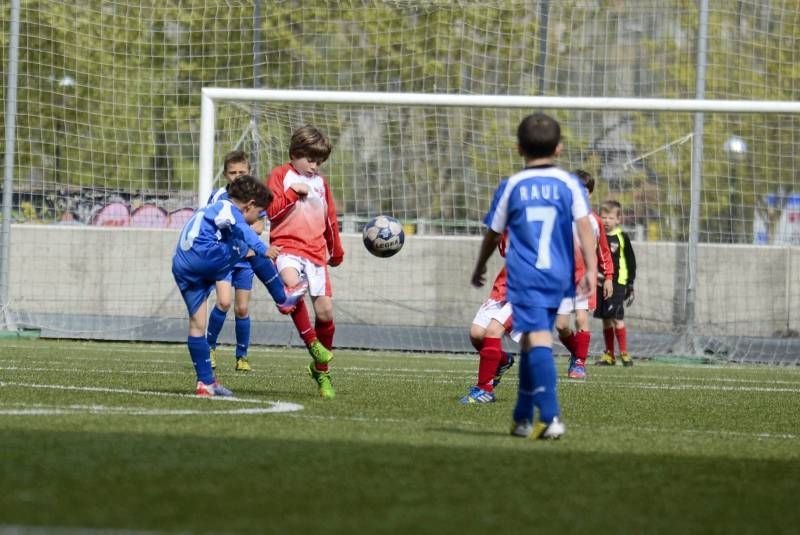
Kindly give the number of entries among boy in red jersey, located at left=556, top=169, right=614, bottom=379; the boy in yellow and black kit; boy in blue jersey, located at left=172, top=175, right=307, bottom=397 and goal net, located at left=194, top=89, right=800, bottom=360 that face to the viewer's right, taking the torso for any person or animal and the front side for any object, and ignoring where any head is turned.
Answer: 1

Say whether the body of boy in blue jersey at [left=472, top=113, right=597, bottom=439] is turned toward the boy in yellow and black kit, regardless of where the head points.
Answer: yes

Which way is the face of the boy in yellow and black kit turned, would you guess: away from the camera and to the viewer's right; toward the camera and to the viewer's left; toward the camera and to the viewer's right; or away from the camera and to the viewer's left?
toward the camera and to the viewer's left

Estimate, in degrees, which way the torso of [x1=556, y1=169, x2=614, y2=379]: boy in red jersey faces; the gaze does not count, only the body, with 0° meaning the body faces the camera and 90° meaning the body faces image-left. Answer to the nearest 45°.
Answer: approximately 45°

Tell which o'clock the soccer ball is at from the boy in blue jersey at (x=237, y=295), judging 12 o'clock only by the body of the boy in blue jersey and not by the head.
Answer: The soccer ball is roughly at 11 o'clock from the boy in blue jersey.

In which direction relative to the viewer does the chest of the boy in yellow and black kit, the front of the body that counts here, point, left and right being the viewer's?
facing the viewer and to the left of the viewer

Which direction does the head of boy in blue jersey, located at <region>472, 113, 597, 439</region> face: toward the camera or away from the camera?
away from the camera

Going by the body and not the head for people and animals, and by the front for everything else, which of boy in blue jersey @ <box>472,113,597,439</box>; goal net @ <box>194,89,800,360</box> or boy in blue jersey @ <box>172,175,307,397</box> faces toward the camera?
the goal net

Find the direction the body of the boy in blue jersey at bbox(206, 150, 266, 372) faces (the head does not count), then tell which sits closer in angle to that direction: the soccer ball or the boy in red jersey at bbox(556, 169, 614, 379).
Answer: the soccer ball

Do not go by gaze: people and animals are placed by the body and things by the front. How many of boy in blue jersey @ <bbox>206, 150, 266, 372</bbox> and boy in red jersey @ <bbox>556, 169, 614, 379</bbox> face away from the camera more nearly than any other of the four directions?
0

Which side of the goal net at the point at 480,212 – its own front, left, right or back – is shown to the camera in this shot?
front

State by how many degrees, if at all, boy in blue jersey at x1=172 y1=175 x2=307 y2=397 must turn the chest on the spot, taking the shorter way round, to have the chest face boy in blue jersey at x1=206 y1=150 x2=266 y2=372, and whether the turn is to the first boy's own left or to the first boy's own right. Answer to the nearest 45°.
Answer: approximately 90° to the first boy's own left

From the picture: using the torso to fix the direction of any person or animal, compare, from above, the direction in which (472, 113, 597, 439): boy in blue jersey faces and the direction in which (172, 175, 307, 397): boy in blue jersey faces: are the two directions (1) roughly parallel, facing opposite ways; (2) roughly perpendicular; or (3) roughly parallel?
roughly perpendicular

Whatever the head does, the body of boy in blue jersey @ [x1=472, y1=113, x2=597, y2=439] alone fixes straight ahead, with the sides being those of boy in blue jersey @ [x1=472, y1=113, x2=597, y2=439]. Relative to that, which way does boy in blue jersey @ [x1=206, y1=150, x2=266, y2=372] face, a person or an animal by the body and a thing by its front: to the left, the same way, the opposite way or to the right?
the opposite way

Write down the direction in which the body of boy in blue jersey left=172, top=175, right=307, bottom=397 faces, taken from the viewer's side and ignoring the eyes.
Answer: to the viewer's right

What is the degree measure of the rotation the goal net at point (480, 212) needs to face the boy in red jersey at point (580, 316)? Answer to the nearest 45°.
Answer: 0° — it already faces them

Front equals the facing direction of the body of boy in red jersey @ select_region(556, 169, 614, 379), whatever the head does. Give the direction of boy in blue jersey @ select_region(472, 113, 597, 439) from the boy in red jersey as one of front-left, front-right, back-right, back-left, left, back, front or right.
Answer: front-left

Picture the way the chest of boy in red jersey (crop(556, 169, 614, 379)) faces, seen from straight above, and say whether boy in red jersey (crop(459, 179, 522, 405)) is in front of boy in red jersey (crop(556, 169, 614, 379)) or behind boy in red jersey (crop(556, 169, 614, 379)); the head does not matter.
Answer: in front

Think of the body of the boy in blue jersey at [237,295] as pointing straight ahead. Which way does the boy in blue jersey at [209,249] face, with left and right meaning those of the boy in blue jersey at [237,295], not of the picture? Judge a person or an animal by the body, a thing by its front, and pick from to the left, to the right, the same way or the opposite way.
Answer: to the left
